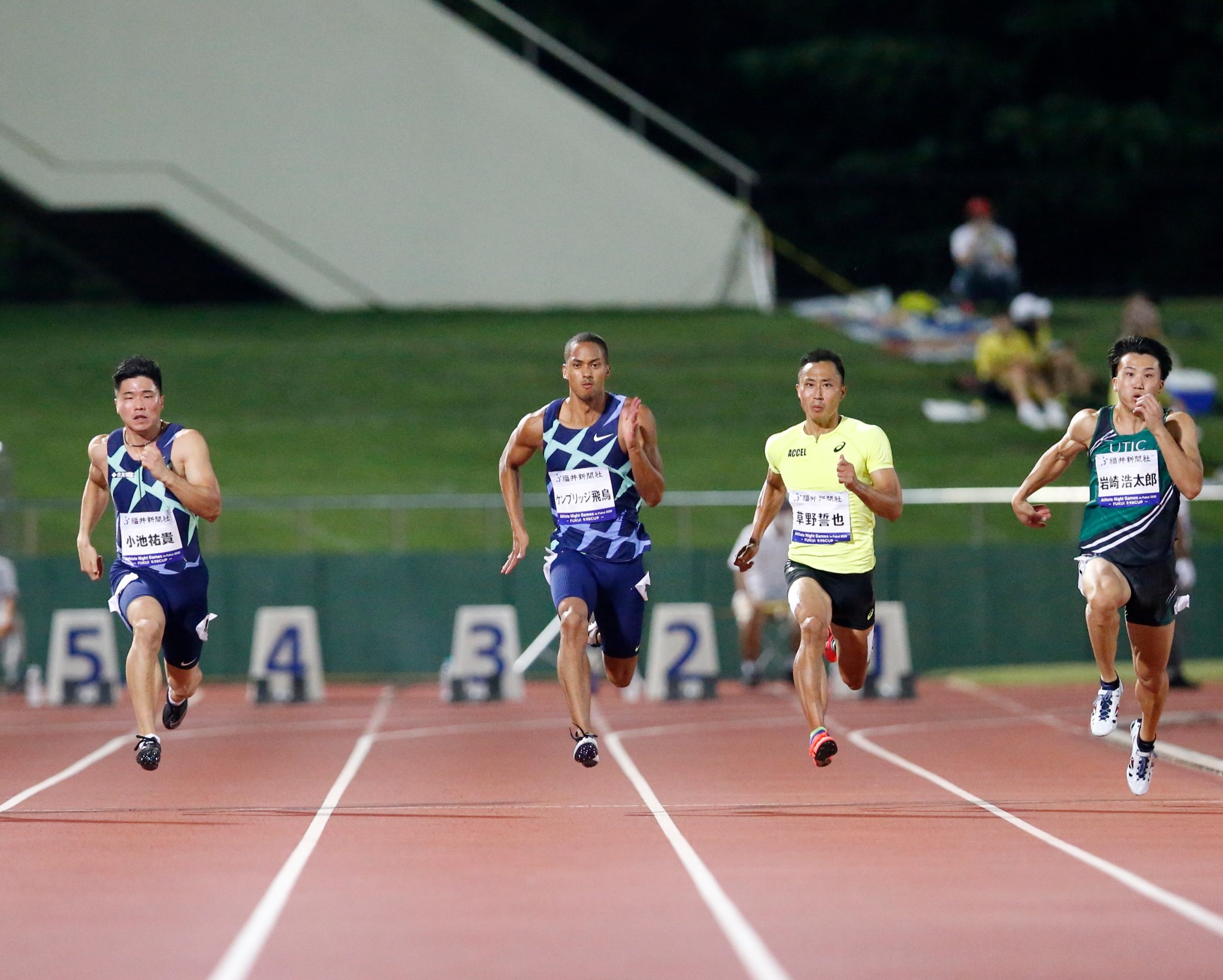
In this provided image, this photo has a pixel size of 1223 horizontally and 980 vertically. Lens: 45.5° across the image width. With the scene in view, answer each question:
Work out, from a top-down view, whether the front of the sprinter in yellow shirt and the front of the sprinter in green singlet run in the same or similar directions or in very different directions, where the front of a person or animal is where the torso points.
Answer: same or similar directions

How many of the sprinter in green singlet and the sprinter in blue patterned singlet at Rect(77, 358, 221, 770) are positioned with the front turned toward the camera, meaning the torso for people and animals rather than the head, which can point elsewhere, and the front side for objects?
2

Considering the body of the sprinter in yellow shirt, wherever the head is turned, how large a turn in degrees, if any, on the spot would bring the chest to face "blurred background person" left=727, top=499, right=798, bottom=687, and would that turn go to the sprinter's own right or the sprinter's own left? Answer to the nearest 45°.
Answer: approximately 180°

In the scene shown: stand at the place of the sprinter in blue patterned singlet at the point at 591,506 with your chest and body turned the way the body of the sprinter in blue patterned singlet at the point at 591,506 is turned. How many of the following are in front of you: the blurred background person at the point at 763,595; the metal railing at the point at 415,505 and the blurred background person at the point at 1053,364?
0

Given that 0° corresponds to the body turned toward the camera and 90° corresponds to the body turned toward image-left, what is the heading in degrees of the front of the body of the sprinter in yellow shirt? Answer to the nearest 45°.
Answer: approximately 0°

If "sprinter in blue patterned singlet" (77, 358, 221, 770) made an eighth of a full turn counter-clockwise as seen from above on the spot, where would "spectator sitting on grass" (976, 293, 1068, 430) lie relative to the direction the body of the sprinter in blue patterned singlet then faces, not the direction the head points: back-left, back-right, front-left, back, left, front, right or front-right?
left

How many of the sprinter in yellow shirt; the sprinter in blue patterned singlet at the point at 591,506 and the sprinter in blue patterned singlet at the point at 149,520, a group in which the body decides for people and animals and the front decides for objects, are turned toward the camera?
3

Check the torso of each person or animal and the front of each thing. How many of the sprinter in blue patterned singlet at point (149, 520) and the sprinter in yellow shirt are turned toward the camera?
2

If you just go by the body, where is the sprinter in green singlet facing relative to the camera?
toward the camera

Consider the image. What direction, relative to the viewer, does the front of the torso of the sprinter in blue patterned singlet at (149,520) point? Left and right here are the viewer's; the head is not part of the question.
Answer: facing the viewer

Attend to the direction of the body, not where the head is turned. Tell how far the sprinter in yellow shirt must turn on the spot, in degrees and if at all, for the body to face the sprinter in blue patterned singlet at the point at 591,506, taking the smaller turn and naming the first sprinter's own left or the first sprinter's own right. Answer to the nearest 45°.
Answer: approximately 90° to the first sprinter's own right

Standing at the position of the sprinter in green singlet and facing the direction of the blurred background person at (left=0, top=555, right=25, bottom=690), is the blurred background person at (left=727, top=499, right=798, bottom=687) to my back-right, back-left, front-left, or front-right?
front-right

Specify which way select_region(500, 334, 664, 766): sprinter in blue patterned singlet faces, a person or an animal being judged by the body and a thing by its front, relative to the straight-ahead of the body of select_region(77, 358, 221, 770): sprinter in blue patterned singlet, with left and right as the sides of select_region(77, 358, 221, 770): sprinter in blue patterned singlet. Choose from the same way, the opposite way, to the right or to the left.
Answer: the same way

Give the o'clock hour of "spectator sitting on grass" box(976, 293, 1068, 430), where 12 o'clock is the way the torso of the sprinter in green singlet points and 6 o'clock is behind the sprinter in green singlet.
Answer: The spectator sitting on grass is roughly at 6 o'clock from the sprinter in green singlet.

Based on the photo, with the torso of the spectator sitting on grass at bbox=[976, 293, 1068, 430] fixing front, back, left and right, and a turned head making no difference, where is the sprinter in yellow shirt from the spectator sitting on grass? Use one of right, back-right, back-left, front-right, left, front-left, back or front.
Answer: front-right

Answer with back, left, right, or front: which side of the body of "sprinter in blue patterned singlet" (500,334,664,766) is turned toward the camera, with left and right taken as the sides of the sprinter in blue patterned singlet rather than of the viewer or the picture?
front
